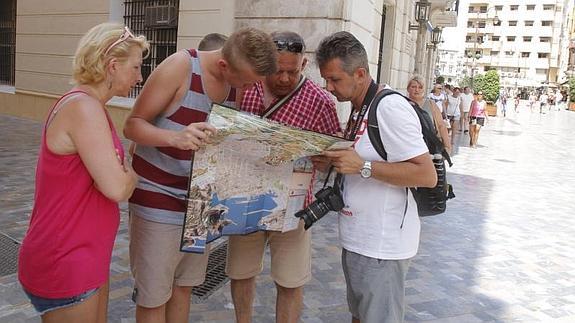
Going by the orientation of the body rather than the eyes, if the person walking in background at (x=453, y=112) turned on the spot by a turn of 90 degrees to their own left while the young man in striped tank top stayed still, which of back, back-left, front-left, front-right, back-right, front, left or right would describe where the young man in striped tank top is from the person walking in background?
right

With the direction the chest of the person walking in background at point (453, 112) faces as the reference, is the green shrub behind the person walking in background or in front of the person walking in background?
behind

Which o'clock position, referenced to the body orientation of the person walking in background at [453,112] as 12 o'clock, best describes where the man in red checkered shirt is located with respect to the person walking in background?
The man in red checkered shirt is roughly at 12 o'clock from the person walking in background.

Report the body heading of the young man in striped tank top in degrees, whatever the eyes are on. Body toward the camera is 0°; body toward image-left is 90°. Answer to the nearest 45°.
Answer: approximately 315°

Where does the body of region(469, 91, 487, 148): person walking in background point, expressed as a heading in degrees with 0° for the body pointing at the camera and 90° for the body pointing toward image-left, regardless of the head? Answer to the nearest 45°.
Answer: approximately 0°

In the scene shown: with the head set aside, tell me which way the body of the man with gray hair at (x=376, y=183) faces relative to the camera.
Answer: to the viewer's left

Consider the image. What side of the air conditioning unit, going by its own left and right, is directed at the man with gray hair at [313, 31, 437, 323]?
front

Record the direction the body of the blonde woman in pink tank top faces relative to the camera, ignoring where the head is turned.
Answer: to the viewer's right

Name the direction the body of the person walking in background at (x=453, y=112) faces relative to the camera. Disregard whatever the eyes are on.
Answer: toward the camera

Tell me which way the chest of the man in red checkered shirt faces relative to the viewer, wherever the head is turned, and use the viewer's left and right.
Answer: facing the viewer

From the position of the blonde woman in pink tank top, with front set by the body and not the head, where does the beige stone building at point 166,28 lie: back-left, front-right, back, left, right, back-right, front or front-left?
left

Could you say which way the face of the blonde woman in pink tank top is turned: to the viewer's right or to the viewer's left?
to the viewer's right

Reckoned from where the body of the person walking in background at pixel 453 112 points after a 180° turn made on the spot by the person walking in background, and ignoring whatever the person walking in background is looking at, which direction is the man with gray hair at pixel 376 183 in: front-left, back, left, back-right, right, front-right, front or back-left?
back

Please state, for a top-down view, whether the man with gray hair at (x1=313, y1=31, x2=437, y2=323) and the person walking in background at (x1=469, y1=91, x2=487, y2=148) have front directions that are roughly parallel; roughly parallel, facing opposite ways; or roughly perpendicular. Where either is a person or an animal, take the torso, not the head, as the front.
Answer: roughly perpendicular
